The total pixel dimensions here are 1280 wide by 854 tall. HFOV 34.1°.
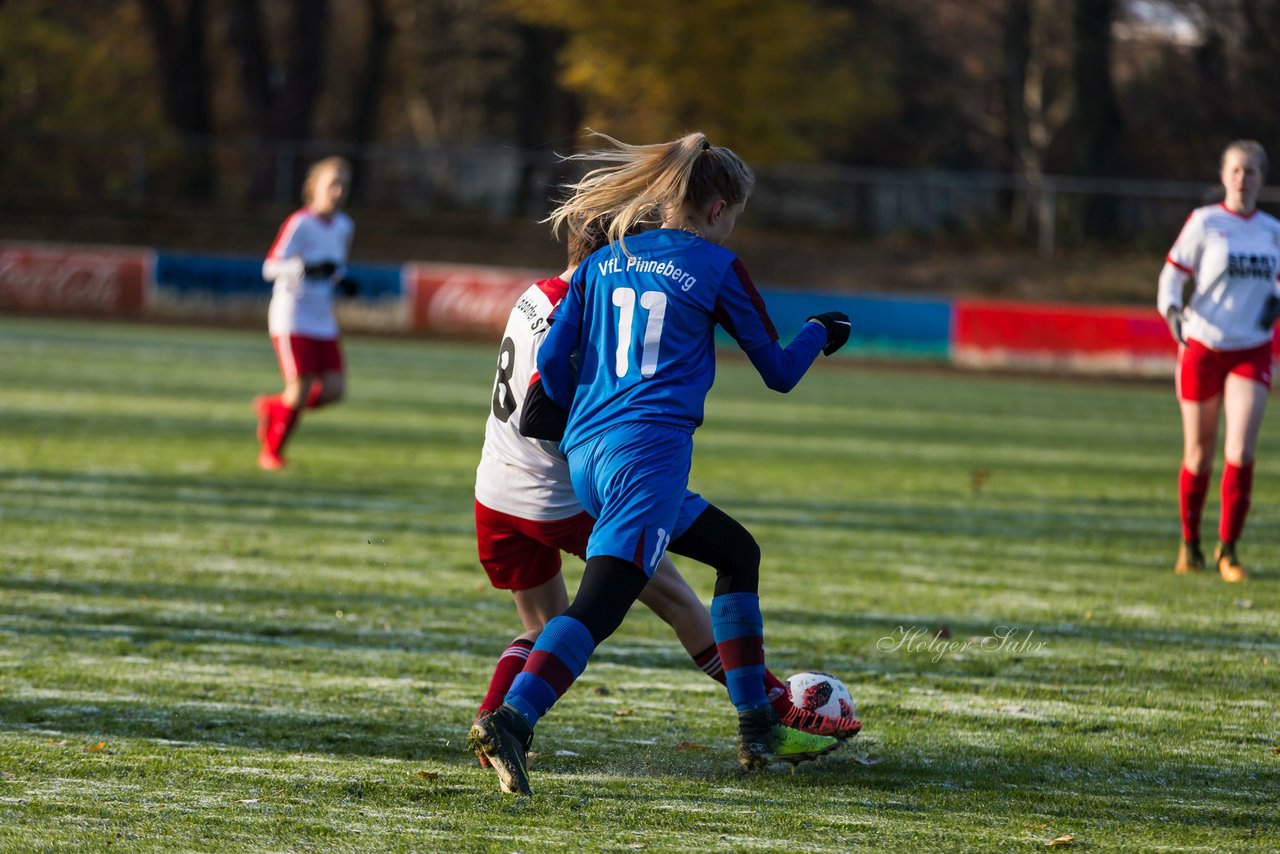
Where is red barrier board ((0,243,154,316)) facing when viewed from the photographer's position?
facing the viewer

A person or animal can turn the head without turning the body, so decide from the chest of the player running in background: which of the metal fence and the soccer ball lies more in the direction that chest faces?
the soccer ball

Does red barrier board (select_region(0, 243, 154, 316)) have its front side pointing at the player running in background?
yes

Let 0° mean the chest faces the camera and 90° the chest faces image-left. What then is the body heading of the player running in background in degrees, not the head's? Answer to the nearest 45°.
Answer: approximately 315°

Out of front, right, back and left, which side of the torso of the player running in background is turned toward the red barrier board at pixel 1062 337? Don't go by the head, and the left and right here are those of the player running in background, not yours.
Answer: left

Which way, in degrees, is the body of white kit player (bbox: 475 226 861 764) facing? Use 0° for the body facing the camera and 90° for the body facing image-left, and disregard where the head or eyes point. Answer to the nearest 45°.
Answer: approximately 225°

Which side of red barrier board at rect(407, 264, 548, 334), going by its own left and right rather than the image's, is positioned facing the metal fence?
back

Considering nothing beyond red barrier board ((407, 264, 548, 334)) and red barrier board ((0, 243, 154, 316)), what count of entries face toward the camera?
2

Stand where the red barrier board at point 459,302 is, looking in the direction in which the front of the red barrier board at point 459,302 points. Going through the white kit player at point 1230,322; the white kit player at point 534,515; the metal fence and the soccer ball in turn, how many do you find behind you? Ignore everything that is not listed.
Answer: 1

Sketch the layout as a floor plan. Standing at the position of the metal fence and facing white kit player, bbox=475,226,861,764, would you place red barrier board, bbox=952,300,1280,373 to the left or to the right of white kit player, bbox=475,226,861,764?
left

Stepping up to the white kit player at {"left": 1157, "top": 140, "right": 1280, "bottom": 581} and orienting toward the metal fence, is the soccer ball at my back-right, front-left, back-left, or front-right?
back-left

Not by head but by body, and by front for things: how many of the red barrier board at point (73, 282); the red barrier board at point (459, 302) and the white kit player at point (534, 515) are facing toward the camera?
2

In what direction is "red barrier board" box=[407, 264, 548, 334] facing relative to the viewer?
toward the camera
